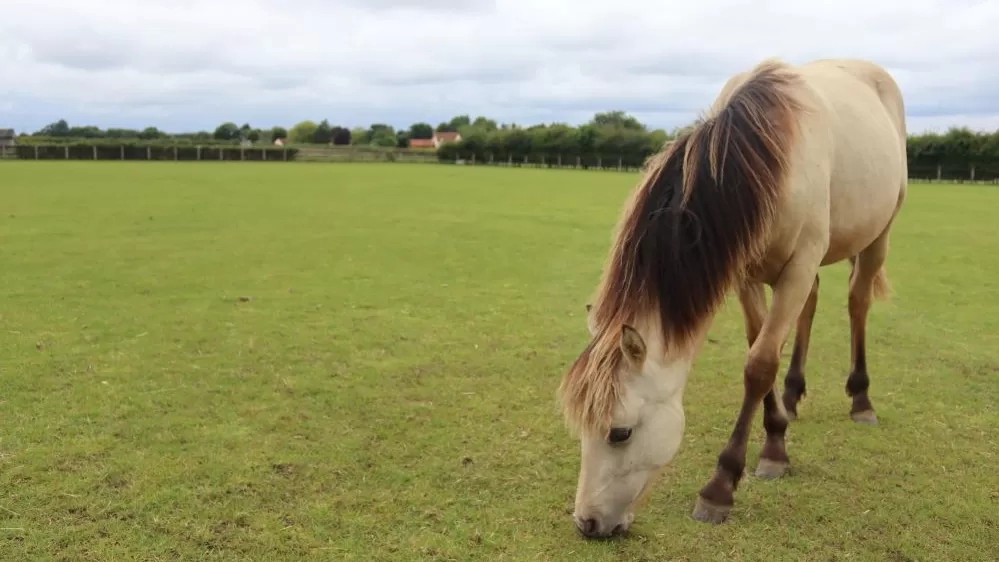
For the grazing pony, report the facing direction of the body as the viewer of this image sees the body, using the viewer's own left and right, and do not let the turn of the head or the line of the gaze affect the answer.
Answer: facing the viewer and to the left of the viewer
